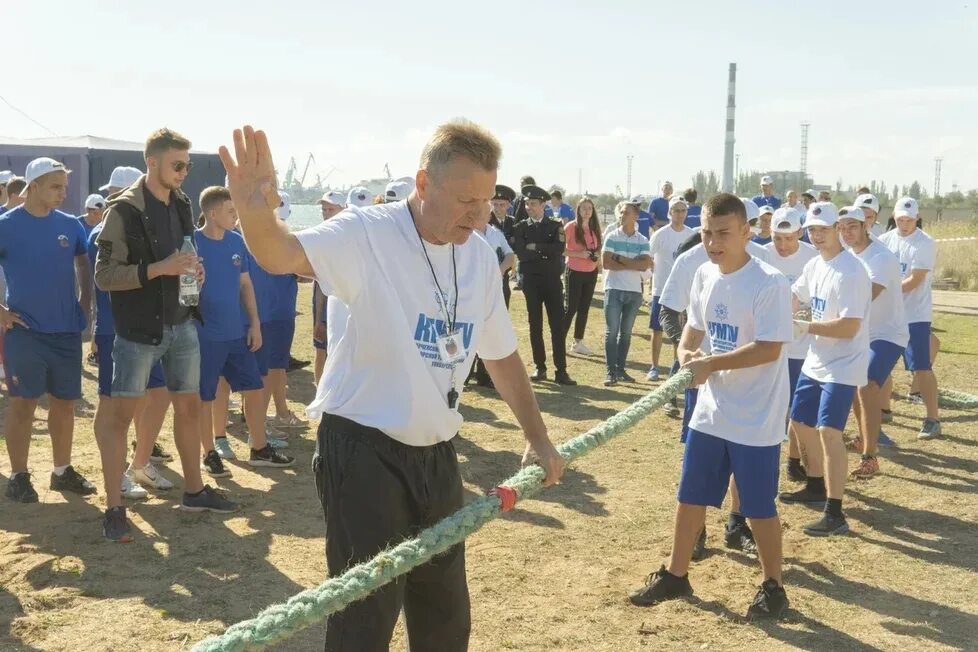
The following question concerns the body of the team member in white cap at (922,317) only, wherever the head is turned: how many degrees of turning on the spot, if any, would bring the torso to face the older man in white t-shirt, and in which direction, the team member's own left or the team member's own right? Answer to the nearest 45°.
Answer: approximately 45° to the team member's own left

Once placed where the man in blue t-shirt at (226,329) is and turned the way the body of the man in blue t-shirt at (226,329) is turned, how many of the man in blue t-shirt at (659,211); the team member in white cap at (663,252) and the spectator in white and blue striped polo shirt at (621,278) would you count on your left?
3

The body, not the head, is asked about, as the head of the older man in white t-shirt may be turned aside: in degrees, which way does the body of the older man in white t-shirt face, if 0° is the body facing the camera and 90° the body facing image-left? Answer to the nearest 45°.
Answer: approximately 315°

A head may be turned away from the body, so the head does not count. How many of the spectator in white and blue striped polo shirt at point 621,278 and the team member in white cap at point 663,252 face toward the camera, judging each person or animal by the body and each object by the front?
2

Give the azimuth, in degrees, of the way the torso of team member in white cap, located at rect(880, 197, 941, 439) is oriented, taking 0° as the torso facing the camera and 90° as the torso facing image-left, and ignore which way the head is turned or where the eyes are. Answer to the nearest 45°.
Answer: approximately 45°

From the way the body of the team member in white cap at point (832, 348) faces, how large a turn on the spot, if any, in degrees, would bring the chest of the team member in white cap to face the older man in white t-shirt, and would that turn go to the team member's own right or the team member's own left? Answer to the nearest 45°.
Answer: approximately 45° to the team member's own left

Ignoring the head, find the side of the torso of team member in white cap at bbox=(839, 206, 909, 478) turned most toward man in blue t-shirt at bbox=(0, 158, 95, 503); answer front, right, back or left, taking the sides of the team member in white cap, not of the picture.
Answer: front

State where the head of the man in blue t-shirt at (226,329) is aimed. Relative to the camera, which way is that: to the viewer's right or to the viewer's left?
to the viewer's right

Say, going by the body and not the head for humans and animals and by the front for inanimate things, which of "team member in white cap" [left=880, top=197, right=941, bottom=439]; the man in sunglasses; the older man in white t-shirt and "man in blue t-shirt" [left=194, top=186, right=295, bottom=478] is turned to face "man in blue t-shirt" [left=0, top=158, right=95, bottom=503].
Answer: the team member in white cap

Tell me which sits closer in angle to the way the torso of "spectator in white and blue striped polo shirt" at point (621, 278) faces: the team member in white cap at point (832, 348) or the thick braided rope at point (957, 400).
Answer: the team member in white cap

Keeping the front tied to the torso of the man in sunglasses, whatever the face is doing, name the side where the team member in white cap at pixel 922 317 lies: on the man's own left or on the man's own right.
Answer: on the man's own left

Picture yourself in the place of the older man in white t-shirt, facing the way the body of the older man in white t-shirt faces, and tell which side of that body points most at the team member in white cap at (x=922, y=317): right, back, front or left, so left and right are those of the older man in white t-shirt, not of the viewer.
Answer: left

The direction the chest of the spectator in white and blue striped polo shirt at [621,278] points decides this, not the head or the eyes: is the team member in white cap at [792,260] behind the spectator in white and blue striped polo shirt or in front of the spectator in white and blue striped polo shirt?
in front

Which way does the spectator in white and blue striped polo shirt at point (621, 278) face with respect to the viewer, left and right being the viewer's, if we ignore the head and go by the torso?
facing the viewer

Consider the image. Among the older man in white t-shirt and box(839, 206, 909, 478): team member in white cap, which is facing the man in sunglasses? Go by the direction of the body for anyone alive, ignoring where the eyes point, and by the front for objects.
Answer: the team member in white cap

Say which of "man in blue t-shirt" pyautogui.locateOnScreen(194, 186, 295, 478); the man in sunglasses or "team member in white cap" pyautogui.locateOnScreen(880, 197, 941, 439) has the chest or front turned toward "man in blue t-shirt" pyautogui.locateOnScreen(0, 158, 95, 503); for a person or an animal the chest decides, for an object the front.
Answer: the team member in white cap

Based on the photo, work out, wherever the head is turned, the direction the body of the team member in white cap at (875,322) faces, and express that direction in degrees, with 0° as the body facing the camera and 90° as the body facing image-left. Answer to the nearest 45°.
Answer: approximately 45°

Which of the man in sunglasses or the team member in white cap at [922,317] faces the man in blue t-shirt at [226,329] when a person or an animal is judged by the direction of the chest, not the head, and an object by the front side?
the team member in white cap

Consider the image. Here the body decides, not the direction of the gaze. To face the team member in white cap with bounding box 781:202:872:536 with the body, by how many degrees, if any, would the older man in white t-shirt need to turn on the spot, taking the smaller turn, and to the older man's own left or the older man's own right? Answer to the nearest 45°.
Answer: approximately 90° to the older man's own left
